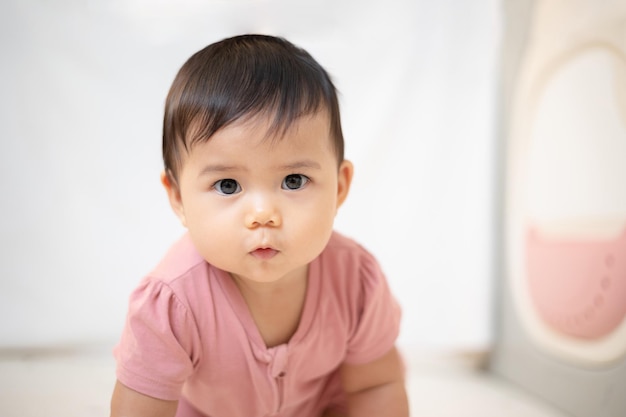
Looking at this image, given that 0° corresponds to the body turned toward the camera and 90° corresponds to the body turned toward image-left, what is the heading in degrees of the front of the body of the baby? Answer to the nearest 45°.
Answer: approximately 0°
